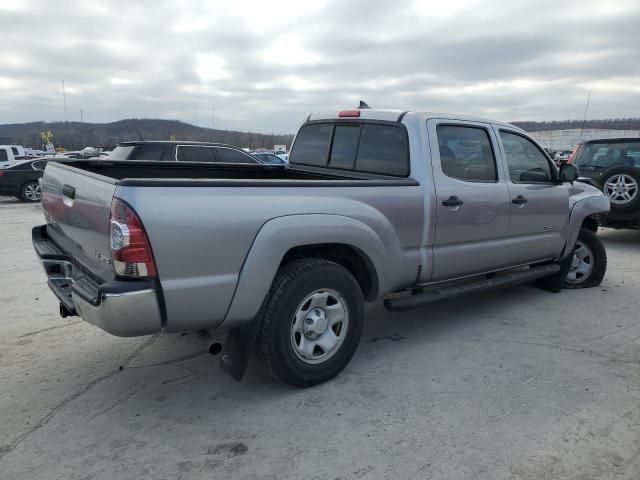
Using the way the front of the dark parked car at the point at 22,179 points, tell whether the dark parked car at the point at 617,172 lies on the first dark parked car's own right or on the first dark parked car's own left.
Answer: on the first dark parked car's own right

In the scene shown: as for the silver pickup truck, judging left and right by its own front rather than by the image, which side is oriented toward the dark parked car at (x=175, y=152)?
left

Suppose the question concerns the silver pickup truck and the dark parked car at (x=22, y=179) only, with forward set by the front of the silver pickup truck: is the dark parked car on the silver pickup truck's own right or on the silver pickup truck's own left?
on the silver pickup truck's own left

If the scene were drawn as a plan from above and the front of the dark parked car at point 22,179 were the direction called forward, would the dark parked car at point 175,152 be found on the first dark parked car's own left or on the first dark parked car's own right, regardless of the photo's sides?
on the first dark parked car's own right

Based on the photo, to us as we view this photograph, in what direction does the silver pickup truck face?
facing away from the viewer and to the right of the viewer
